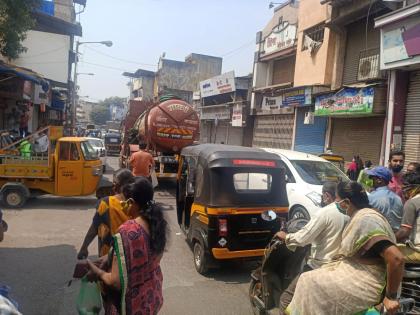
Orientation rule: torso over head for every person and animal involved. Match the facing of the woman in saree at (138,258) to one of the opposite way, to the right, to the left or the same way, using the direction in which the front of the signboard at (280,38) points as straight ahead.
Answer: to the right

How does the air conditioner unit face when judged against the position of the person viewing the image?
facing the viewer and to the left of the viewer

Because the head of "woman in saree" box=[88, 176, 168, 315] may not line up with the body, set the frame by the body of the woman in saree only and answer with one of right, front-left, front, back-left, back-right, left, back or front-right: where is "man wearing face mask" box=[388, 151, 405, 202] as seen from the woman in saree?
right

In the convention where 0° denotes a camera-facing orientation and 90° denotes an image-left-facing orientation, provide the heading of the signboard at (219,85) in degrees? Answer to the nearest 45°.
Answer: approximately 45°

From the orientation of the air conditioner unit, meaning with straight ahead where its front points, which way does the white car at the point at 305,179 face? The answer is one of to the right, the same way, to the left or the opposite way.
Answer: to the left

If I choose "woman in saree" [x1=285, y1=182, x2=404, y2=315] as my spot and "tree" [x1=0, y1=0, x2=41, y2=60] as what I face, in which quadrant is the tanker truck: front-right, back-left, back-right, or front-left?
front-right

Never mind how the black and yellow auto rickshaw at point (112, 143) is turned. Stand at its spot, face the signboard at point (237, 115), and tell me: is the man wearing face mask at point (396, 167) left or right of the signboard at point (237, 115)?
right

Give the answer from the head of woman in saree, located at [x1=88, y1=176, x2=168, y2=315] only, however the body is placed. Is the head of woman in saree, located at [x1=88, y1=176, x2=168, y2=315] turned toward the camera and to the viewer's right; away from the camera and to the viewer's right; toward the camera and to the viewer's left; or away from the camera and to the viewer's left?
away from the camera and to the viewer's left

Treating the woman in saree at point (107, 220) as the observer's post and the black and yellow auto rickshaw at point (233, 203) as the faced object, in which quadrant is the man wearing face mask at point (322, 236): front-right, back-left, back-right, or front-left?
front-right

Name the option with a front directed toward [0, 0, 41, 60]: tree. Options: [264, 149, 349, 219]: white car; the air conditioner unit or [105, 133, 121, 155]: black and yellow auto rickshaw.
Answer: the air conditioner unit

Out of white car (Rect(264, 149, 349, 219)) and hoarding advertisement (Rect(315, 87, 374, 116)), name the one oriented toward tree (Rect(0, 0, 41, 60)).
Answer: the hoarding advertisement

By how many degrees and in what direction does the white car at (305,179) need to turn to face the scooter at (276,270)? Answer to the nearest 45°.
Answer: approximately 45° to its right
